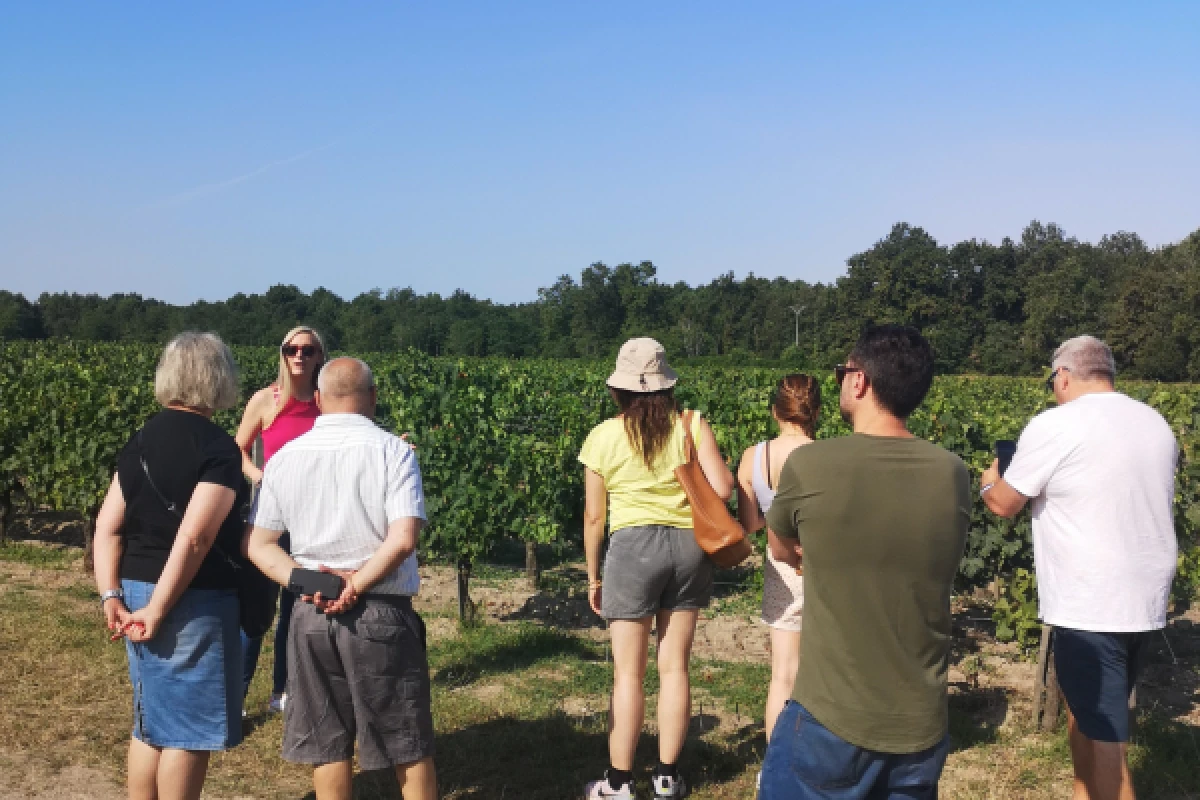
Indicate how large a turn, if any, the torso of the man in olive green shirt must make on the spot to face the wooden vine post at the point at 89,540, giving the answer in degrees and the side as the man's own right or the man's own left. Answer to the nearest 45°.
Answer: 0° — they already face it

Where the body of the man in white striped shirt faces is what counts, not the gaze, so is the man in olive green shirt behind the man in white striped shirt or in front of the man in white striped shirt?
behind

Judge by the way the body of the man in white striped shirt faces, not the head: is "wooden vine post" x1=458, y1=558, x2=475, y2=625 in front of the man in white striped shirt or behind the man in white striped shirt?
in front

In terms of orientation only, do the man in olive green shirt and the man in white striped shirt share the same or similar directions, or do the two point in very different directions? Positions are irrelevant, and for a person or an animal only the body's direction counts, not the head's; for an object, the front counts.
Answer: same or similar directions

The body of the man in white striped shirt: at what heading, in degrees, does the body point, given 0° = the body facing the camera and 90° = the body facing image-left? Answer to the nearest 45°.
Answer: approximately 180°

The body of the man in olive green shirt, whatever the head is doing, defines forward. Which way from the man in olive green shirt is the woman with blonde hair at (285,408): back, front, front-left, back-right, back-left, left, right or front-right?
front

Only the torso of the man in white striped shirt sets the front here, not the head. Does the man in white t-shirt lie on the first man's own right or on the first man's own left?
on the first man's own right

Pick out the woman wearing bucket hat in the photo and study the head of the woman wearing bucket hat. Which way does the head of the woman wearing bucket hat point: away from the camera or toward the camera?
away from the camera

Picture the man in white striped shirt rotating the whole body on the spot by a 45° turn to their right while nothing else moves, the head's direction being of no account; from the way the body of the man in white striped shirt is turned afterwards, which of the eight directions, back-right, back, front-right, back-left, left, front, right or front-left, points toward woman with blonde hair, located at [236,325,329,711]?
front-left

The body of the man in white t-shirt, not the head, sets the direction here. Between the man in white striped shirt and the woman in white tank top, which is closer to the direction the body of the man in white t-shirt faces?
the woman in white tank top

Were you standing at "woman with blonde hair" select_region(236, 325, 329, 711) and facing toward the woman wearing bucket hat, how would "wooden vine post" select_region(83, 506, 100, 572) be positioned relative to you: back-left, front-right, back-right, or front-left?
back-left

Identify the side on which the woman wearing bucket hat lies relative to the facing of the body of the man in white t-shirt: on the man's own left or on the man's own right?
on the man's own left

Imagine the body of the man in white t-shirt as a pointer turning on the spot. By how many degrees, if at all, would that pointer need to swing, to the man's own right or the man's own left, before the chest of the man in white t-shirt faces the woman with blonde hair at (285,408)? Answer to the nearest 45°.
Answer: approximately 45° to the man's own left

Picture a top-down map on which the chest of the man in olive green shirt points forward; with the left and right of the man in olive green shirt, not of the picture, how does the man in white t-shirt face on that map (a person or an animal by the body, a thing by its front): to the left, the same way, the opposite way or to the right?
the same way

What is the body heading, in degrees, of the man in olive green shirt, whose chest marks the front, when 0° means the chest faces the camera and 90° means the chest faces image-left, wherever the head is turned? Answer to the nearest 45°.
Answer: approximately 135°

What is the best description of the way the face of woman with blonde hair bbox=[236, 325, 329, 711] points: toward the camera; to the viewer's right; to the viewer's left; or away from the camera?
toward the camera

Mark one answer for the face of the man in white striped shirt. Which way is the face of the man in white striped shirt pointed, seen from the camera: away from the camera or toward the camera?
away from the camera

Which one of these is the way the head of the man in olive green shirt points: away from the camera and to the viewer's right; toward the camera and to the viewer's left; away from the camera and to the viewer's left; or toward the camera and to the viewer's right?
away from the camera and to the viewer's left

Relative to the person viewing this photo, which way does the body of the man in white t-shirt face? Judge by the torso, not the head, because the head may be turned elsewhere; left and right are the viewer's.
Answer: facing away from the viewer and to the left of the viewer
